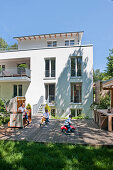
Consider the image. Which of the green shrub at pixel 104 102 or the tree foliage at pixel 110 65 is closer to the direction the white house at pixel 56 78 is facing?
the green shrub

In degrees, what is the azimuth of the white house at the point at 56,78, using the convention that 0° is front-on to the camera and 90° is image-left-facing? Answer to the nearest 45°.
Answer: approximately 0°

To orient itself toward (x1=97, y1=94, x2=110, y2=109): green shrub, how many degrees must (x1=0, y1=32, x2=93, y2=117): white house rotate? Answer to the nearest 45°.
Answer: approximately 45° to its left
